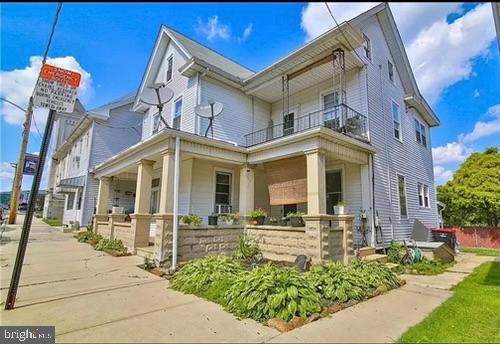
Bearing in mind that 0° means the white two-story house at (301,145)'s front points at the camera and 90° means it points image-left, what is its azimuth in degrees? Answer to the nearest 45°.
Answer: approximately 45°

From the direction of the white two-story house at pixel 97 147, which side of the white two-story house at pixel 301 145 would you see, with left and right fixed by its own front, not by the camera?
right

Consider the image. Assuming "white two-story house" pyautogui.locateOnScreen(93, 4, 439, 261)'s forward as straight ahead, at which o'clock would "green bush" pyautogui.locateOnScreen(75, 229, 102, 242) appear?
The green bush is roughly at 2 o'clock from the white two-story house.

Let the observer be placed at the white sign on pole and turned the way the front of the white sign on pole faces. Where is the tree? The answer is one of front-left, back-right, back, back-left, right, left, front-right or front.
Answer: left

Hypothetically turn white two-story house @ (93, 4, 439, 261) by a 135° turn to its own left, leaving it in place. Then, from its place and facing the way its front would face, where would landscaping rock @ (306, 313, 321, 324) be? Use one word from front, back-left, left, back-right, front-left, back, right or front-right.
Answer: right

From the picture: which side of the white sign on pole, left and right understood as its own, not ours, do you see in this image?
front

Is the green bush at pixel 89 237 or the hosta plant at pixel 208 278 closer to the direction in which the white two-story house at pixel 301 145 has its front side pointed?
the hosta plant

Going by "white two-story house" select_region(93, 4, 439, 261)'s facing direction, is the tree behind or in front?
behind

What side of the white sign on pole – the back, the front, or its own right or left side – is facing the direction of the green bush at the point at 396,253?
left

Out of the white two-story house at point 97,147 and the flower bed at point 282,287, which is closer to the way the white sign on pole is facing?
the flower bed

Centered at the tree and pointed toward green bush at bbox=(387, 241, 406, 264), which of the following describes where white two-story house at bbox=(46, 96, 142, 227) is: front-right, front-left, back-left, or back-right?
front-right

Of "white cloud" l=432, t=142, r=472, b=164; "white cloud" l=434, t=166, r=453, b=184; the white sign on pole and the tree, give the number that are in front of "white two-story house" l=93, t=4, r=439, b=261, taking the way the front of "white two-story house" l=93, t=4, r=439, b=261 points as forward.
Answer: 1
